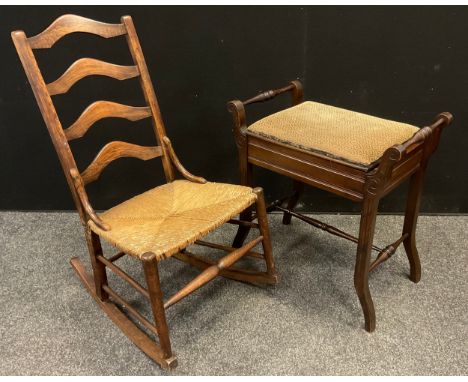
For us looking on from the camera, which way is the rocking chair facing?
facing the viewer and to the right of the viewer

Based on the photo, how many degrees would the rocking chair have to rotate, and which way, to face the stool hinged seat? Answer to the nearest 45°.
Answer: approximately 45° to its left
